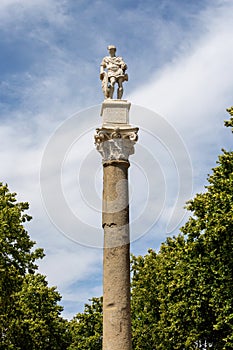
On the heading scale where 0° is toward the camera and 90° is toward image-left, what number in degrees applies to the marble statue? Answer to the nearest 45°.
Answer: approximately 0°
